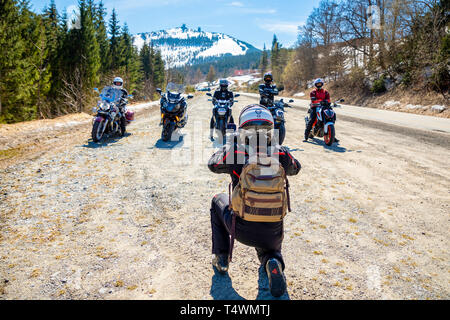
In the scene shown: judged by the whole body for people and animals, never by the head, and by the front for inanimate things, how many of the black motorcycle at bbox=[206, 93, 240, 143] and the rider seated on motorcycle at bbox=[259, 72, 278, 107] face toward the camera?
2

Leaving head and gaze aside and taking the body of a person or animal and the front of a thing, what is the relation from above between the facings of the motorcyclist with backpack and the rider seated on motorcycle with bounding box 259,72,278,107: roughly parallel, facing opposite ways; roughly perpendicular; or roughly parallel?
roughly parallel, facing opposite ways

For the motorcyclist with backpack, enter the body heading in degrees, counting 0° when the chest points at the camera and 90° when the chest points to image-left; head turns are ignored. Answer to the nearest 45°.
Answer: approximately 180°

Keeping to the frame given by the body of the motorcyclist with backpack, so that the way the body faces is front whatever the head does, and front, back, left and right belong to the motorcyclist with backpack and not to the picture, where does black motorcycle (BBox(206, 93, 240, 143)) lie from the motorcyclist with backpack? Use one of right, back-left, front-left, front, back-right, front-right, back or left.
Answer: front

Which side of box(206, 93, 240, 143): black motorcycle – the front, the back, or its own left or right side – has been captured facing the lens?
front

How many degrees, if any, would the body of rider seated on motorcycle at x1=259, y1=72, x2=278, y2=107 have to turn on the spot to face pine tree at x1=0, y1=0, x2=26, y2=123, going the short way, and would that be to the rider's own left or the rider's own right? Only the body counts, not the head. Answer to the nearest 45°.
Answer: approximately 135° to the rider's own right

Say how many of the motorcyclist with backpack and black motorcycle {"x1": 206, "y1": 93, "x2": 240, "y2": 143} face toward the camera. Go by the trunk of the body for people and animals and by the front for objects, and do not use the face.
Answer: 1

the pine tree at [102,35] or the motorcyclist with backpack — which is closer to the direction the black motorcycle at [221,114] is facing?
the motorcyclist with backpack

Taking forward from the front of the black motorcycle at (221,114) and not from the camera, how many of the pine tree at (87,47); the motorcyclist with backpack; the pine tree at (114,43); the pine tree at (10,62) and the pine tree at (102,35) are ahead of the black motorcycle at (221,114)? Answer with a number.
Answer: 1

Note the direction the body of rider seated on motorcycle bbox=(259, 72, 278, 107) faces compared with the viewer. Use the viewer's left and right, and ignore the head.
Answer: facing the viewer

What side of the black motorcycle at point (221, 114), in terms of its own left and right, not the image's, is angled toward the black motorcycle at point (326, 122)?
left
